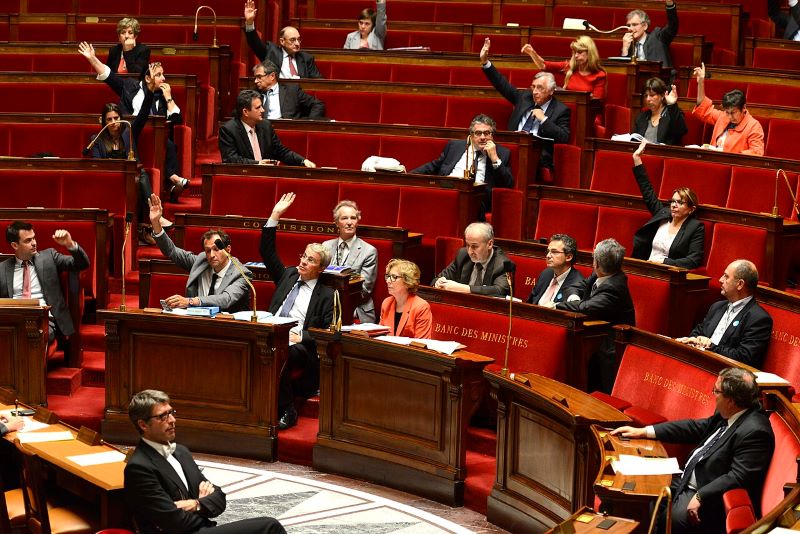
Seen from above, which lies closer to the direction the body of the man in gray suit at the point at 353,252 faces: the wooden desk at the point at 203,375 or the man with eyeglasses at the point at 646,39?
the wooden desk

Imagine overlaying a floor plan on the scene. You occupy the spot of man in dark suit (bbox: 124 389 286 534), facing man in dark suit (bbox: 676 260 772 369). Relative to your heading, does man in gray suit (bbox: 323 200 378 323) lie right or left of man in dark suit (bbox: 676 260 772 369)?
left

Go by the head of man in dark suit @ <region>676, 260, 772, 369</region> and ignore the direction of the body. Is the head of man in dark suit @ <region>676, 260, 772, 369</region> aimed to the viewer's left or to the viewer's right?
to the viewer's left

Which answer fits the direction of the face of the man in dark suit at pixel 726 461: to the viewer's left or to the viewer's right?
to the viewer's left

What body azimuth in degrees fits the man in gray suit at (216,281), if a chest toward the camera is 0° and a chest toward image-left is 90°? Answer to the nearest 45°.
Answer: approximately 45°
